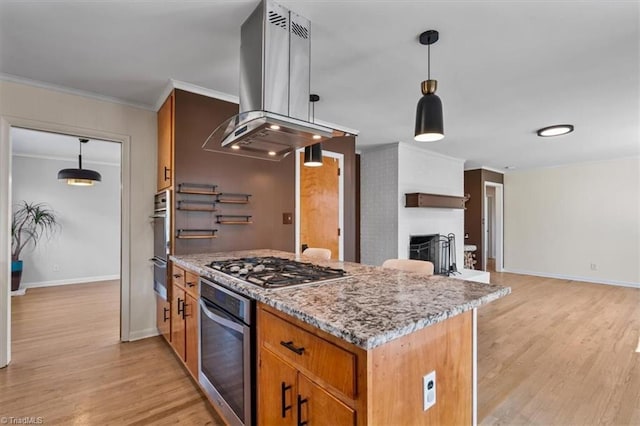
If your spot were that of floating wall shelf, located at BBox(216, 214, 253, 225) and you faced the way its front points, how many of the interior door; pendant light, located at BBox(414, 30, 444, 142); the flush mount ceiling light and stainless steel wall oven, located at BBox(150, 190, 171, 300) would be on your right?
1

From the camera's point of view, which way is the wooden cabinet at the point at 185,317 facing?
to the viewer's left

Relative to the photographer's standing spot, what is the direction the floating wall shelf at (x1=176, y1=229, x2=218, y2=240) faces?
facing the viewer

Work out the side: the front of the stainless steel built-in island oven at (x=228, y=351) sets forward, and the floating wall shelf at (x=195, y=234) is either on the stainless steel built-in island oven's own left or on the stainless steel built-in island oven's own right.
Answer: on the stainless steel built-in island oven's own right

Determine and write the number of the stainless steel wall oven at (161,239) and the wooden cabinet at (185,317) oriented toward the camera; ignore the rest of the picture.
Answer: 0

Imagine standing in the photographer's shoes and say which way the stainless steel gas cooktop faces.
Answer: facing the viewer and to the left of the viewer

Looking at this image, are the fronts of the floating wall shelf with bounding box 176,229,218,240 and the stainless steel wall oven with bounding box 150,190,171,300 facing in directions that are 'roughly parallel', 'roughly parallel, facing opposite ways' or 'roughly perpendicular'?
roughly perpendicular

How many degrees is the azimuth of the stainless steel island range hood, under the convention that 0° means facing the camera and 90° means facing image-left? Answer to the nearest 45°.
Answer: approximately 45°

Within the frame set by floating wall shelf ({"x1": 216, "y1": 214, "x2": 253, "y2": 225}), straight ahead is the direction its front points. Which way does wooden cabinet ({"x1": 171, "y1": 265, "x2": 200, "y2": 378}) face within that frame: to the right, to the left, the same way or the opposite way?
to the right
